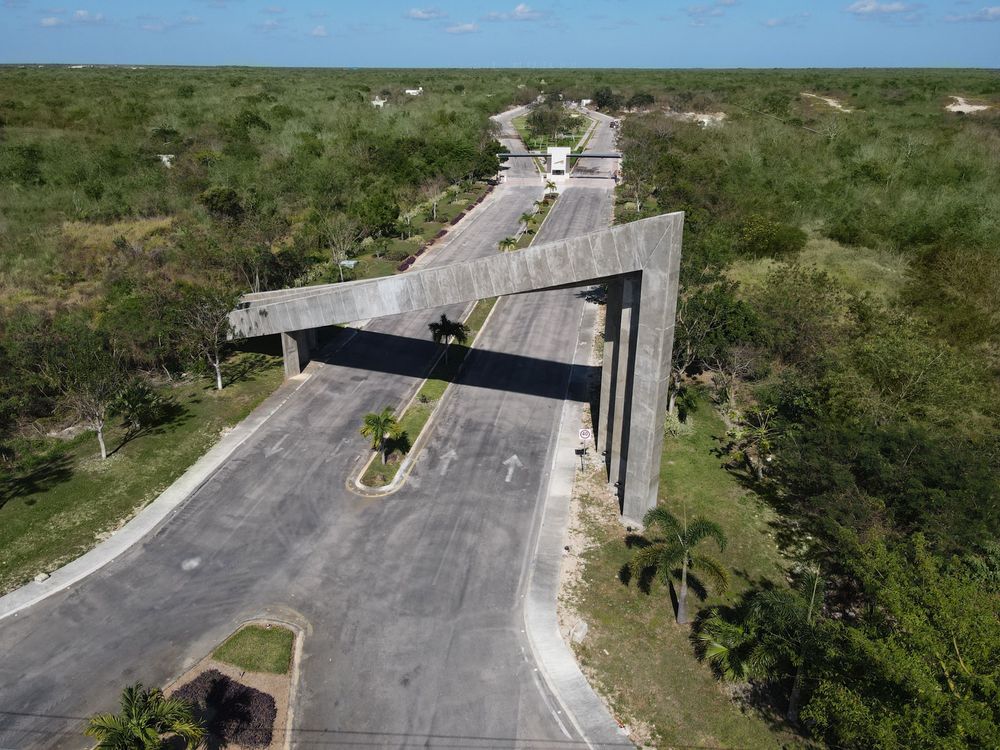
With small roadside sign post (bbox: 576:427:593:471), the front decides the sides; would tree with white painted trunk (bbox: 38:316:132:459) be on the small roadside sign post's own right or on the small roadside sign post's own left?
on the small roadside sign post's own right

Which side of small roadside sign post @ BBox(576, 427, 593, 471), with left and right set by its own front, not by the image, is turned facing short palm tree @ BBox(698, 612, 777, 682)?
front

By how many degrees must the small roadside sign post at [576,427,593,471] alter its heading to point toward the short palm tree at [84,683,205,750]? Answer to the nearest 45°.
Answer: approximately 45° to its right

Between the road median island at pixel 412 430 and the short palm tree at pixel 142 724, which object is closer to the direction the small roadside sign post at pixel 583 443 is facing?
the short palm tree

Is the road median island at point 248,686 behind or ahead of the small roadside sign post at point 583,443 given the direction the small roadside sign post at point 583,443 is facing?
ahead

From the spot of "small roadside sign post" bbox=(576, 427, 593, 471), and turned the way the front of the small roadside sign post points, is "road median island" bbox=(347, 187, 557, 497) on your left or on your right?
on your right

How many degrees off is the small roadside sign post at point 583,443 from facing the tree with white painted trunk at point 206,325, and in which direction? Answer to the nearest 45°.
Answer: approximately 90° to its right

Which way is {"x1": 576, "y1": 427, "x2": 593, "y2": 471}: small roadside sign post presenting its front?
toward the camera

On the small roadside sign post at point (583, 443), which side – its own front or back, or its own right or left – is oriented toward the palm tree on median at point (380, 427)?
right

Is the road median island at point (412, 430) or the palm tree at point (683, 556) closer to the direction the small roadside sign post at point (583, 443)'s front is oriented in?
the palm tree
